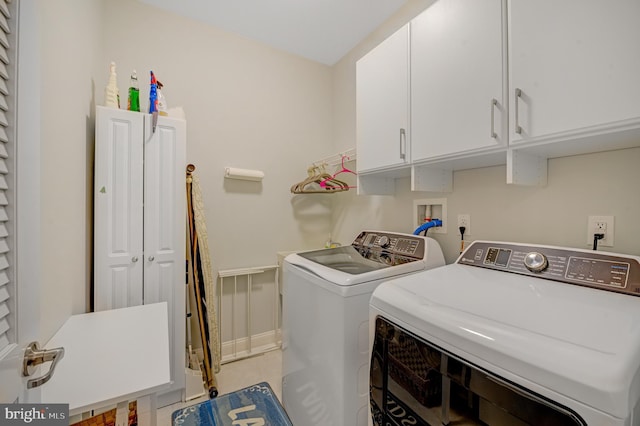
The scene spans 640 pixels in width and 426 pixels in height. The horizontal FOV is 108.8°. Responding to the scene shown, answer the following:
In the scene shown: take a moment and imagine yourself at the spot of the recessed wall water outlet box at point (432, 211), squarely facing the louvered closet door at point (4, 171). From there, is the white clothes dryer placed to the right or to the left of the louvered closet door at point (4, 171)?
left

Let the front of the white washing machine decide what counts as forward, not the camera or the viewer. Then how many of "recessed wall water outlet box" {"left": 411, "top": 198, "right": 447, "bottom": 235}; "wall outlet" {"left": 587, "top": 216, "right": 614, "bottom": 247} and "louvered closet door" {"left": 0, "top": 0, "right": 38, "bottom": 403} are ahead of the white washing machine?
1

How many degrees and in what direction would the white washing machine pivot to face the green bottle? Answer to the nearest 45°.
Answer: approximately 45° to its right

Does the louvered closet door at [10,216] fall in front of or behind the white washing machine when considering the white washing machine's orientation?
in front

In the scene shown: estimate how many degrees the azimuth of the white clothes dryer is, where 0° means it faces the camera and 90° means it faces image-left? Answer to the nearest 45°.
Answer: approximately 45°

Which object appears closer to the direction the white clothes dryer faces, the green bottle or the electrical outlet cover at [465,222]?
the green bottle

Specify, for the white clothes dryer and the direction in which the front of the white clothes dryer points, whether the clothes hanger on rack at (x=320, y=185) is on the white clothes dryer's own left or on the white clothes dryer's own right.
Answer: on the white clothes dryer's own right

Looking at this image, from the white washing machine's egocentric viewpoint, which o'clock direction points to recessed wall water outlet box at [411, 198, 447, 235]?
The recessed wall water outlet box is roughly at 6 o'clock from the white washing machine.

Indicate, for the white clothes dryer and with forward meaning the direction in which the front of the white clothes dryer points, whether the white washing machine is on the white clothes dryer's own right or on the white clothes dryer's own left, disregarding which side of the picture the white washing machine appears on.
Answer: on the white clothes dryer's own right

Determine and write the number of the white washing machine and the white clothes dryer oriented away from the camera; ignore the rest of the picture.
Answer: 0

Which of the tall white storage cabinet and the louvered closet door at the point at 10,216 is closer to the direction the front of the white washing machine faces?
the louvered closet door

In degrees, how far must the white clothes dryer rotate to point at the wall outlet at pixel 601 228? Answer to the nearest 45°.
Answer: approximately 180°

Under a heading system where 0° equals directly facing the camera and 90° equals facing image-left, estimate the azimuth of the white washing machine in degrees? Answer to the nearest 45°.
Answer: approximately 45°
